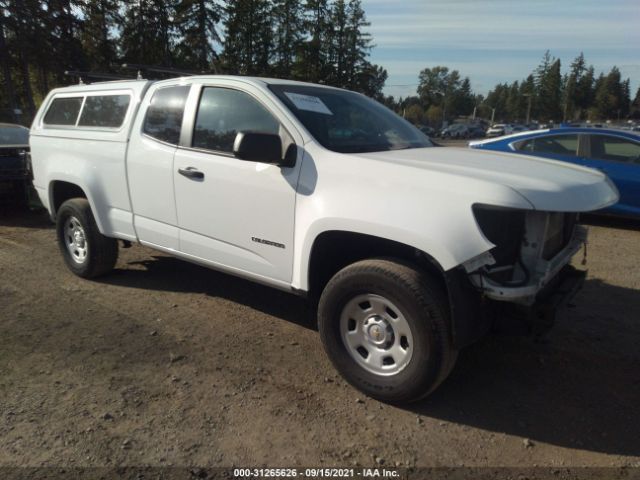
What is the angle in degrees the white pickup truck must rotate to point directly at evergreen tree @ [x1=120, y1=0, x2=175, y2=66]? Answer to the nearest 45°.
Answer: approximately 135° to its left

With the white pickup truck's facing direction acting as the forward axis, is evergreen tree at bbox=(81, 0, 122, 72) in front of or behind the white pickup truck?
behind

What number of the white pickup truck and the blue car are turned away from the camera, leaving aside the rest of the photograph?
0

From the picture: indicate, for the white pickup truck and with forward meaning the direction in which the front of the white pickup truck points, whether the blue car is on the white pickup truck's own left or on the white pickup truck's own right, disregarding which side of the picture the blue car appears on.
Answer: on the white pickup truck's own left

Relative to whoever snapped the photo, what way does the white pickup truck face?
facing the viewer and to the right of the viewer

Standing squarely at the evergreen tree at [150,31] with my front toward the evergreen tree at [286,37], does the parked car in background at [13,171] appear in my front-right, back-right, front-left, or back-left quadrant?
back-right

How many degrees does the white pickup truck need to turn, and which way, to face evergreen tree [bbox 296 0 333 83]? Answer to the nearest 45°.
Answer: approximately 135° to its left
